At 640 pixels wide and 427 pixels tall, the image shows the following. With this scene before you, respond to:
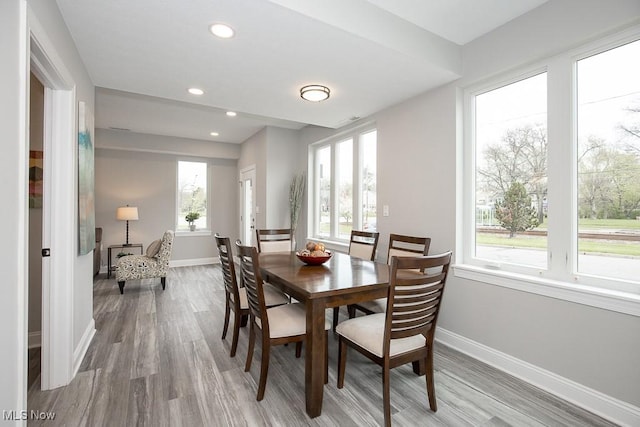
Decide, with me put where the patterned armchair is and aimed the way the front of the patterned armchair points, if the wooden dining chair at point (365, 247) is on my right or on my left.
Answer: on my left

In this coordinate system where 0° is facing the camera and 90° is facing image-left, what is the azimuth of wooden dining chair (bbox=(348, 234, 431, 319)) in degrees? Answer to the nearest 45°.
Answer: approximately 45°

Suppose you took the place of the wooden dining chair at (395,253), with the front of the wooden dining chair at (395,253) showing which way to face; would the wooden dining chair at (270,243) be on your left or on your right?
on your right

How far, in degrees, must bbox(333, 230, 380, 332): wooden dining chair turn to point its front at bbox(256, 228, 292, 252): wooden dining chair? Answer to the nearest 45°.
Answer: approximately 45° to its right

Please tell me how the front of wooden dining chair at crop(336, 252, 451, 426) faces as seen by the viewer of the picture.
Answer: facing away from the viewer and to the left of the viewer

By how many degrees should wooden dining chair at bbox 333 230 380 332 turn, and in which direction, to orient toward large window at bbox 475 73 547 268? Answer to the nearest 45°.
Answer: approximately 90° to its left

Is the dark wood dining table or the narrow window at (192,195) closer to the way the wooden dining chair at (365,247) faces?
the dark wood dining table

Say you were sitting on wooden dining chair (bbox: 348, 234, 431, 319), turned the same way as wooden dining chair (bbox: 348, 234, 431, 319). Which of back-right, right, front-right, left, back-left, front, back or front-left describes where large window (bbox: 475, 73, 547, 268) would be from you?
back-left

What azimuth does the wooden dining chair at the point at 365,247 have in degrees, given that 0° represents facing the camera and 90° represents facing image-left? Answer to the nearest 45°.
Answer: approximately 45°
